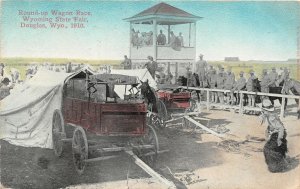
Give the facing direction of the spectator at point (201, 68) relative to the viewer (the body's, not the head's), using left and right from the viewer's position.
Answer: facing the viewer

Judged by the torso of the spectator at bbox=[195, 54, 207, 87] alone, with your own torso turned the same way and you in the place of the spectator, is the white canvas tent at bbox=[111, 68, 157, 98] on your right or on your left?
on your right

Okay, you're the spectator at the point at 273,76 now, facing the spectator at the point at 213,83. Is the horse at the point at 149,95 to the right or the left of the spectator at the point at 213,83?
left

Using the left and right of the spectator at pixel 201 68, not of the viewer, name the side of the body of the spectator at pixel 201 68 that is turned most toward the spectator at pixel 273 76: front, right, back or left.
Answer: left

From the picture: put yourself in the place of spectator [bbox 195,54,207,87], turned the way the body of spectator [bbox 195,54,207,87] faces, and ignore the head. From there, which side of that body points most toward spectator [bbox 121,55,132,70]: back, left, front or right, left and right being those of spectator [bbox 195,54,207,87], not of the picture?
right

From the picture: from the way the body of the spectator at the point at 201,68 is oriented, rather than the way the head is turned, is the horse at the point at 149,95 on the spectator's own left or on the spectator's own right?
on the spectator's own right

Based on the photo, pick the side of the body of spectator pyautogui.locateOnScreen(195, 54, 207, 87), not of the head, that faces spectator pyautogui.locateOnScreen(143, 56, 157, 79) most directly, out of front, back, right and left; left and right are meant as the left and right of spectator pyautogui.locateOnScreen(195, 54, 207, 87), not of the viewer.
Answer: right
